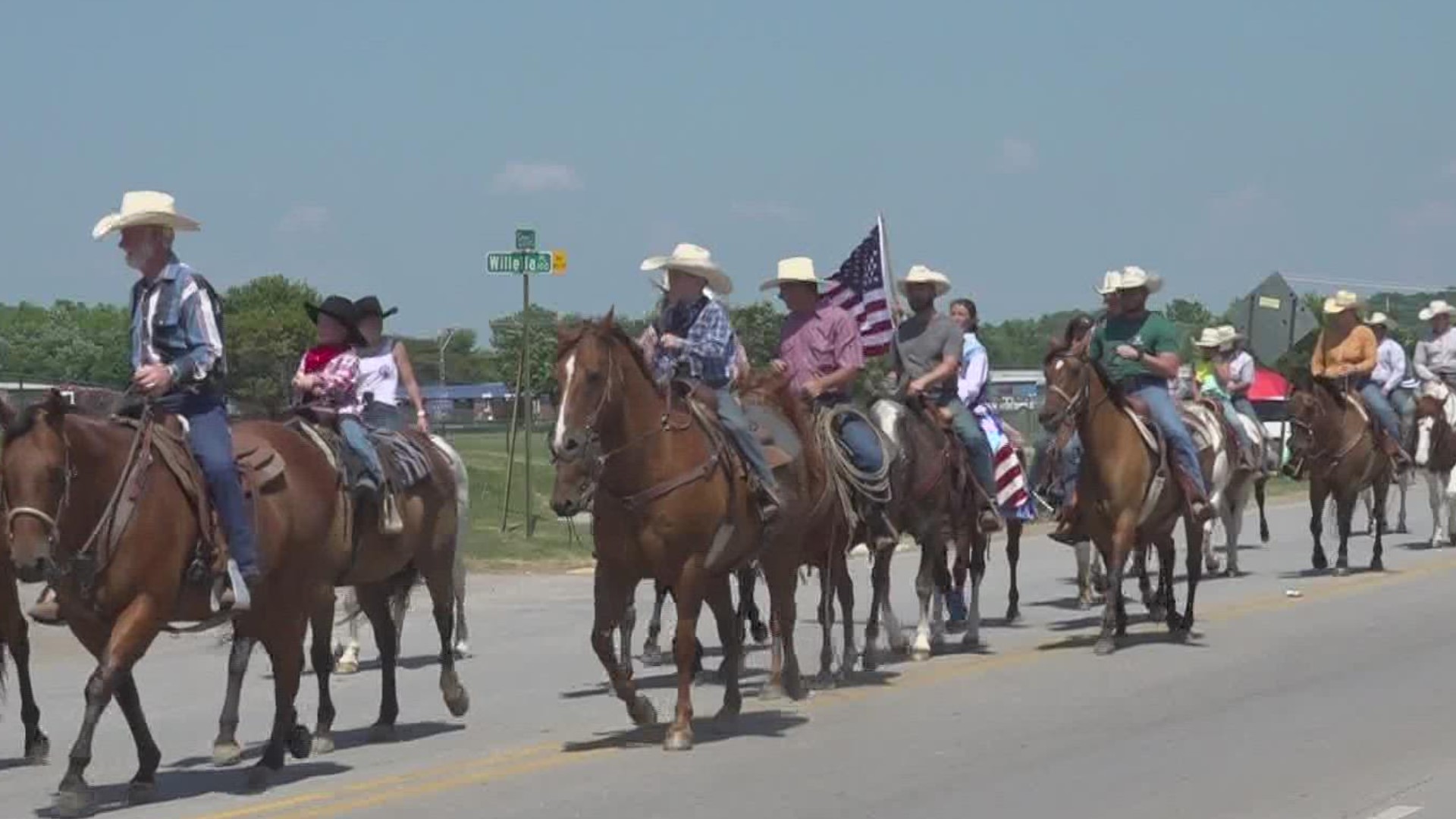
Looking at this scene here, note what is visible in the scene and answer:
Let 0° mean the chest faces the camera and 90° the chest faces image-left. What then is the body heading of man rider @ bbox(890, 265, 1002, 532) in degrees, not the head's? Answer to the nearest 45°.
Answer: approximately 45°

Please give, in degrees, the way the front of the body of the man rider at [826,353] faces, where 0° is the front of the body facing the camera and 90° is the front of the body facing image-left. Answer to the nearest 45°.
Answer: approximately 45°

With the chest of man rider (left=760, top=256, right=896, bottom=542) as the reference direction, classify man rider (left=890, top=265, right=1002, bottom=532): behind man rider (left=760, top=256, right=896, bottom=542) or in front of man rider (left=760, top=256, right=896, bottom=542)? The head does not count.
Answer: behind

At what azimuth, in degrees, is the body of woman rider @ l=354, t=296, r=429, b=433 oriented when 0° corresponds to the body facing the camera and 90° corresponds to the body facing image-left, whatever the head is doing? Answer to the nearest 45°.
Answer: approximately 45°

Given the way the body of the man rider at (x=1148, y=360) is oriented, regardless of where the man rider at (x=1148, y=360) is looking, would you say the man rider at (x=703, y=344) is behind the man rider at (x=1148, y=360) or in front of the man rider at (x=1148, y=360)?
in front

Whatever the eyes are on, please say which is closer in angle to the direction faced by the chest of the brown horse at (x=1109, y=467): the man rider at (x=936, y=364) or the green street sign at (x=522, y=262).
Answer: the man rider

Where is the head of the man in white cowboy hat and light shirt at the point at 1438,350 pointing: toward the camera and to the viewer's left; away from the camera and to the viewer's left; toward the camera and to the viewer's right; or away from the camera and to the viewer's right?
toward the camera and to the viewer's left

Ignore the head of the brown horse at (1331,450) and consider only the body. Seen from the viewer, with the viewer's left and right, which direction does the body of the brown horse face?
facing the viewer and to the left of the viewer

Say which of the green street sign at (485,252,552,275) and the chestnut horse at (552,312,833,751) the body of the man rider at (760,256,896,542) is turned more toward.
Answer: the chestnut horse

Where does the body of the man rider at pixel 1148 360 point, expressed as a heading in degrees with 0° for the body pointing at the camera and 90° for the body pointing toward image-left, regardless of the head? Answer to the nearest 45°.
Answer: approximately 45°

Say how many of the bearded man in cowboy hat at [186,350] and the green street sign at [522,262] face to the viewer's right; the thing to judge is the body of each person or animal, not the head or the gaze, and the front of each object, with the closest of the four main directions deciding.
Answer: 0

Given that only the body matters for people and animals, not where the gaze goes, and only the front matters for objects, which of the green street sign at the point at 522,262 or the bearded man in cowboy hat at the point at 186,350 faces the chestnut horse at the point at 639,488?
the green street sign
